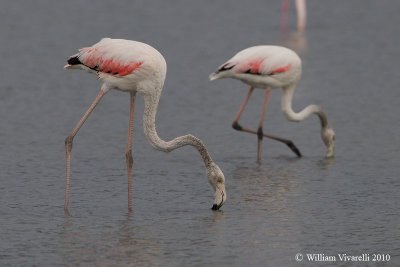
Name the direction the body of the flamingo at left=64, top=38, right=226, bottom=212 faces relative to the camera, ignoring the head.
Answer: to the viewer's right

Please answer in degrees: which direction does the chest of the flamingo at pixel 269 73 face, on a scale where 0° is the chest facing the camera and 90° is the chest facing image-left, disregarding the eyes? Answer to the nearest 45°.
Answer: approximately 270°
